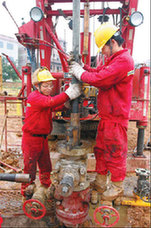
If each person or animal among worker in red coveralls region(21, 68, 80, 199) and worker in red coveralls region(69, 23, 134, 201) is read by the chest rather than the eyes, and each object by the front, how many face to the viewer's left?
1

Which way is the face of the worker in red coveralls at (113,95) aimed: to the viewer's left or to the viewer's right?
to the viewer's left

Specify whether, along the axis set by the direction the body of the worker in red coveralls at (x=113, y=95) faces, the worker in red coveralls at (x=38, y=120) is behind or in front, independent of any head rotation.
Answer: in front

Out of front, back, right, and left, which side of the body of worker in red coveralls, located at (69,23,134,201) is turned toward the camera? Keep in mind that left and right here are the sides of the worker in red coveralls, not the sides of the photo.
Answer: left

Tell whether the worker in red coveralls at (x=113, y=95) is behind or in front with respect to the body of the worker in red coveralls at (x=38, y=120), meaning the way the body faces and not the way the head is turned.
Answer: in front

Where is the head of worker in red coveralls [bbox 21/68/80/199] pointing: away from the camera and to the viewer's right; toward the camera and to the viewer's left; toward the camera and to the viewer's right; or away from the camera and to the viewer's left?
toward the camera and to the viewer's right

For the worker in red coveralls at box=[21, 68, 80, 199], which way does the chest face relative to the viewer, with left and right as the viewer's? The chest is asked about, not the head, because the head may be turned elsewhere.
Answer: facing the viewer and to the right of the viewer
